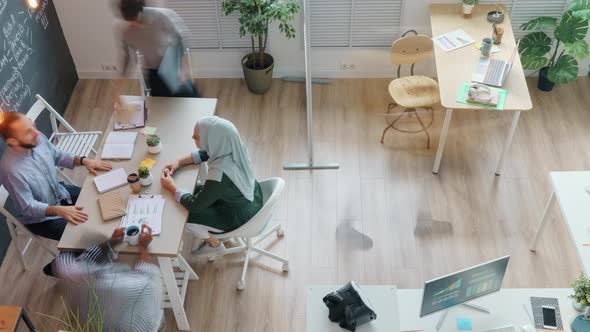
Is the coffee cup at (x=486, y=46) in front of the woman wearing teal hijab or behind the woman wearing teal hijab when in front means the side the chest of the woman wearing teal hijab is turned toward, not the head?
behind

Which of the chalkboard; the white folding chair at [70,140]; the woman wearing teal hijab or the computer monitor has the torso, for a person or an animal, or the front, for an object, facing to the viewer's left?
the woman wearing teal hijab

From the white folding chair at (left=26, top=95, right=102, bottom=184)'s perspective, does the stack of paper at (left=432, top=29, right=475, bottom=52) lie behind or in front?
in front

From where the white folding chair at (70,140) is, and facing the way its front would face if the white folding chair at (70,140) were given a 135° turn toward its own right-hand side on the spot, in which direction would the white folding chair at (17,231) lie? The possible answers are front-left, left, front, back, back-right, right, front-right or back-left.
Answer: front

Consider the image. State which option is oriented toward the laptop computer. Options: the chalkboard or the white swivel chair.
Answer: the chalkboard

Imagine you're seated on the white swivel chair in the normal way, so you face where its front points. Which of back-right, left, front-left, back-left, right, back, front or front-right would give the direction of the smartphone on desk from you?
back-left

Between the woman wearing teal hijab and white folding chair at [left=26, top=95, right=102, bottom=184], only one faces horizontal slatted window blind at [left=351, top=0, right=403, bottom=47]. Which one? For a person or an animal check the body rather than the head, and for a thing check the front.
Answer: the white folding chair

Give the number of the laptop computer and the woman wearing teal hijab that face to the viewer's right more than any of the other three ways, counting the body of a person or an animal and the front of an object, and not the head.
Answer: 0

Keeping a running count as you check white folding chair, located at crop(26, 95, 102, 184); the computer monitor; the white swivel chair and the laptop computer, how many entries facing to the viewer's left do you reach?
2

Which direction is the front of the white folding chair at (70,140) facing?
to the viewer's right

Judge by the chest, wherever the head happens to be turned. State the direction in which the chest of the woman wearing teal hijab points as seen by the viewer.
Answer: to the viewer's left

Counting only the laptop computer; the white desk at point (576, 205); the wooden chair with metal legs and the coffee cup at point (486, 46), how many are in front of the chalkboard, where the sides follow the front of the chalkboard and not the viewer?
4

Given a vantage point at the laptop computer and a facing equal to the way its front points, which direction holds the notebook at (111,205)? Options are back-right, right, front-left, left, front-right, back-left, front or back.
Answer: front-left

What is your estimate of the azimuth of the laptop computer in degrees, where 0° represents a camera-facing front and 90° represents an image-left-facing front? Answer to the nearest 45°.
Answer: approximately 90°

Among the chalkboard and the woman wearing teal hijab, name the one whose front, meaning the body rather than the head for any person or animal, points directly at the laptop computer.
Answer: the chalkboard

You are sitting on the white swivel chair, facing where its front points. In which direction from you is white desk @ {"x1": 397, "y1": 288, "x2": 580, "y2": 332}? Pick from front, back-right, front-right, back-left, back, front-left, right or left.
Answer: back-left

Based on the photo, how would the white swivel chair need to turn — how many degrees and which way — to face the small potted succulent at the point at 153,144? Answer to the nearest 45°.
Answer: approximately 45° to its right

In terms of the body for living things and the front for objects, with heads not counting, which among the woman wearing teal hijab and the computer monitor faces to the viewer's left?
the woman wearing teal hijab

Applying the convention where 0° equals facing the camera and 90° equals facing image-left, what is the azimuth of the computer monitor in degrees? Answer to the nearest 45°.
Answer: approximately 315°

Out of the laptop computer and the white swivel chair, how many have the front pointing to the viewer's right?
0

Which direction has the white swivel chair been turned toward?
to the viewer's left
